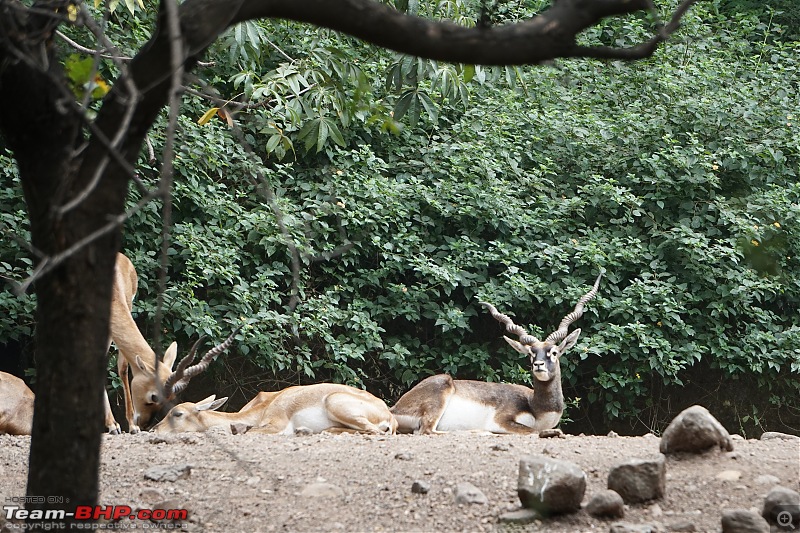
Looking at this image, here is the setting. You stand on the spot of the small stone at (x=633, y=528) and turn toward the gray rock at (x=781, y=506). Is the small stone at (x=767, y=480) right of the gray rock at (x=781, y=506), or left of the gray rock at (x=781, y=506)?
left

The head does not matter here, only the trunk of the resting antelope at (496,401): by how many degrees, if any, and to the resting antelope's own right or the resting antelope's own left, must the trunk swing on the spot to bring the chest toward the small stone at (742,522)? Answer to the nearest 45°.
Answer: approximately 90° to the resting antelope's own right

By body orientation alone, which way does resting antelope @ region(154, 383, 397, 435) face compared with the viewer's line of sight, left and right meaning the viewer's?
facing to the left of the viewer

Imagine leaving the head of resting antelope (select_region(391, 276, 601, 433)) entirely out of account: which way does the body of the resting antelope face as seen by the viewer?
to the viewer's right

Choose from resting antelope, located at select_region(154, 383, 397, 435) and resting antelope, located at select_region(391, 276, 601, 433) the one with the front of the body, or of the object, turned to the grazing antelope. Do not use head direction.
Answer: resting antelope, located at select_region(154, 383, 397, 435)

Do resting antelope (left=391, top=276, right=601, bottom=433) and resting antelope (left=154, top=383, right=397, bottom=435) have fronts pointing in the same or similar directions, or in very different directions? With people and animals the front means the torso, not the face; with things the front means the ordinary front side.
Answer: very different directions

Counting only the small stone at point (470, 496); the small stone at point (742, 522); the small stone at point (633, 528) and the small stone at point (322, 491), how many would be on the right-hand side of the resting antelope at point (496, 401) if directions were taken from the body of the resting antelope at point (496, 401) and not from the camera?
4

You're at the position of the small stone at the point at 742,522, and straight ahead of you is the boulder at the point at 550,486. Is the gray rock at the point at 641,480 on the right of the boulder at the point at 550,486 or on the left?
right

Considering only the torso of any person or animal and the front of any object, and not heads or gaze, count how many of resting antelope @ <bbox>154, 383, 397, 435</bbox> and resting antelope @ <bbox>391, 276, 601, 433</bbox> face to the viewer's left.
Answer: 1

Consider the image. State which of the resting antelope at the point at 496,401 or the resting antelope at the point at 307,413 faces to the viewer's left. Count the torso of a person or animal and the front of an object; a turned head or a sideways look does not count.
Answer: the resting antelope at the point at 307,413
